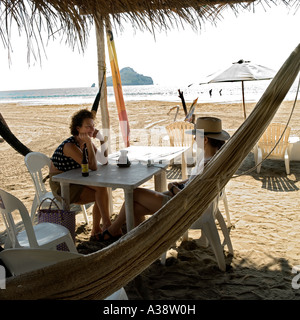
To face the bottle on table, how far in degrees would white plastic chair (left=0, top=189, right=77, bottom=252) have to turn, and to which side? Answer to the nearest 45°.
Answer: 0° — it already faces it

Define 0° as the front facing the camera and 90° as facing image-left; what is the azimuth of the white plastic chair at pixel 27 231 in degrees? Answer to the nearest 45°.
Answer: approximately 225°
